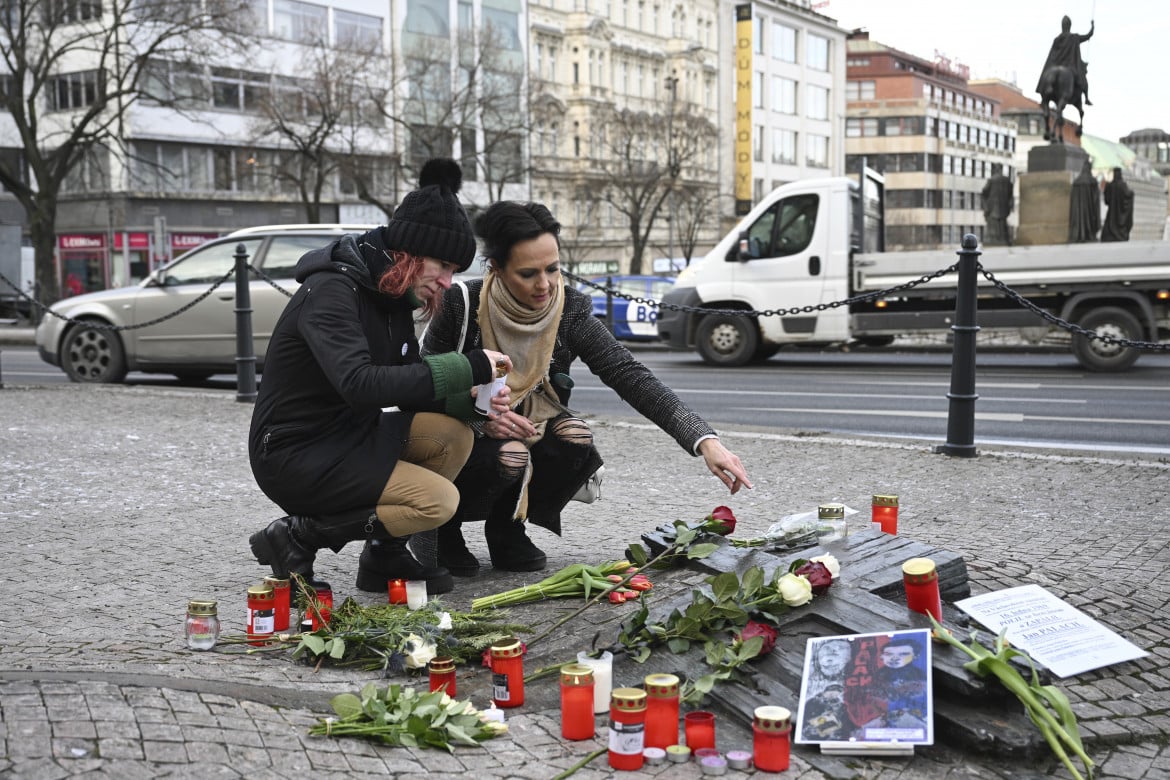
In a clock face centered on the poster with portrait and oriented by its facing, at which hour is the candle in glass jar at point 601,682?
The candle in glass jar is roughly at 3 o'clock from the poster with portrait.

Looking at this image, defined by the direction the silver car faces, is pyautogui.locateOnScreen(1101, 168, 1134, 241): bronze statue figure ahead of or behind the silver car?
behind

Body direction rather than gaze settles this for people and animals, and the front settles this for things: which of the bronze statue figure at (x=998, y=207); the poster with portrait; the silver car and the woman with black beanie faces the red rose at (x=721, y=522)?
the woman with black beanie

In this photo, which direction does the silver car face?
to the viewer's left

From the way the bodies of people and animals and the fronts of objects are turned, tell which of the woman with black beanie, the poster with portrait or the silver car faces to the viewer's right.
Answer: the woman with black beanie

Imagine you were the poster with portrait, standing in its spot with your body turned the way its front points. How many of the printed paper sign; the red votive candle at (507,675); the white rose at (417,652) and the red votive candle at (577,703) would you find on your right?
3

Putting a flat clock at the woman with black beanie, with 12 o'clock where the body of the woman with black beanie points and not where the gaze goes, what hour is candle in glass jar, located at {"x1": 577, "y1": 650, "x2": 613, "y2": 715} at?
The candle in glass jar is roughly at 2 o'clock from the woman with black beanie.

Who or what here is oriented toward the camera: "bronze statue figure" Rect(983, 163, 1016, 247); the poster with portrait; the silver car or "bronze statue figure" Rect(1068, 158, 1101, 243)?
the poster with portrait

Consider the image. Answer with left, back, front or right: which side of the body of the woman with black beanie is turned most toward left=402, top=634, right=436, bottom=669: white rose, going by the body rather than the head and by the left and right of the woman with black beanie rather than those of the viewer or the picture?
right

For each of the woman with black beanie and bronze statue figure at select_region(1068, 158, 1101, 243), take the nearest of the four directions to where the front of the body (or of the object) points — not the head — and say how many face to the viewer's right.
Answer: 1
